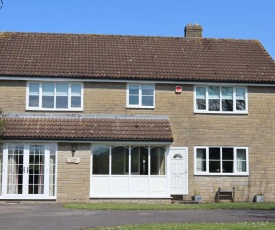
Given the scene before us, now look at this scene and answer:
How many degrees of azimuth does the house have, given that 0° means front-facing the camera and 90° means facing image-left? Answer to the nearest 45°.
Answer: approximately 0°
